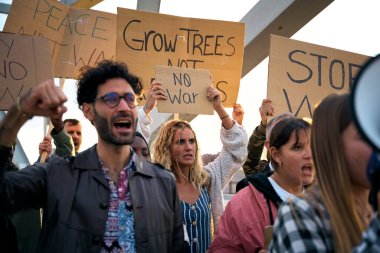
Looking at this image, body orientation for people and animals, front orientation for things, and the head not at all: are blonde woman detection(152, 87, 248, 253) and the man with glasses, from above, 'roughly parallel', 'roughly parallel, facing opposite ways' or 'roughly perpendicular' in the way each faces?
roughly parallel

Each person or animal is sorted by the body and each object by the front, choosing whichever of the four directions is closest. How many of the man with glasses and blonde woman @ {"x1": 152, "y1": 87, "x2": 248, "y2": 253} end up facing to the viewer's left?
0

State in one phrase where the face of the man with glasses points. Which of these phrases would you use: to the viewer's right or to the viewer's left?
to the viewer's right

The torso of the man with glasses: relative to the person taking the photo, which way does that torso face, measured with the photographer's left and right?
facing the viewer and to the right of the viewer

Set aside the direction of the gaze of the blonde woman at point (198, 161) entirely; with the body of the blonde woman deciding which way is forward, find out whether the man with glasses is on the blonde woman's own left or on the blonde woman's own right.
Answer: on the blonde woman's own right

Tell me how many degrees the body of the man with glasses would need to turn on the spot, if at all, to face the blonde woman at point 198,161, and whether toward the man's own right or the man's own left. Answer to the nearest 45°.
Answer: approximately 90° to the man's own left
